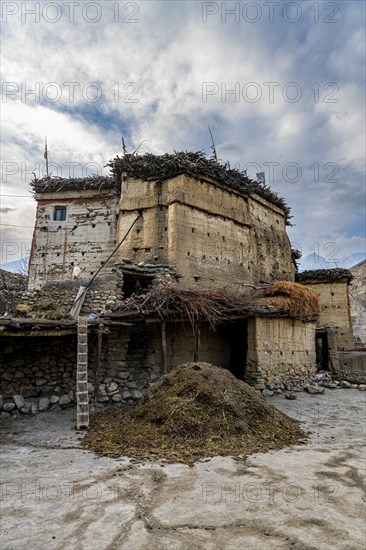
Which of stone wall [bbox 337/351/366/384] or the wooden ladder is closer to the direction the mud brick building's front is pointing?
the wooden ladder

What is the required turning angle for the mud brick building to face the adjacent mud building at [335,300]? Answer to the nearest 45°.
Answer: approximately 135° to its left

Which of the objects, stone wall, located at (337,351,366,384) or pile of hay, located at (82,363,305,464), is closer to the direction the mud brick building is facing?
the pile of hay

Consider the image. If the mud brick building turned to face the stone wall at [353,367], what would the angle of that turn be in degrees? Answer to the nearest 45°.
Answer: approximately 90° to its left

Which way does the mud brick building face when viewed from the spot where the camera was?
facing the viewer

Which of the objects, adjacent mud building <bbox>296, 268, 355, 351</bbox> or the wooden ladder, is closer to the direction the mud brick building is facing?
the wooden ladder

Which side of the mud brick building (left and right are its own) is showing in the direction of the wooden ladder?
front

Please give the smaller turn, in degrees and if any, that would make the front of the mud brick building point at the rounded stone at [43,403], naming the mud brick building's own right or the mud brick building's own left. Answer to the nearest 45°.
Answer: approximately 45° to the mud brick building's own right

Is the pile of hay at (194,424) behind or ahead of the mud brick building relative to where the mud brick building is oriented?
ahead
